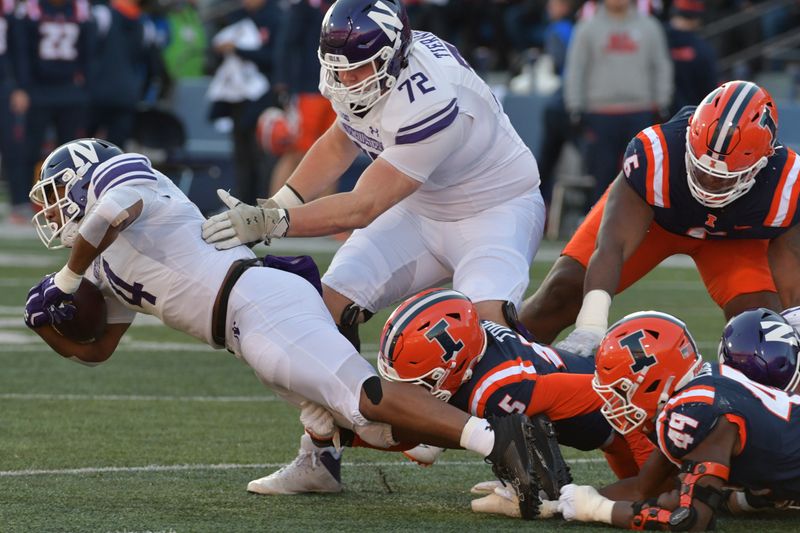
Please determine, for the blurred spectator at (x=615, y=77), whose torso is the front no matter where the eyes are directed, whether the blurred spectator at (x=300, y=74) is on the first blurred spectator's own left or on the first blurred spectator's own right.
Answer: on the first blurred spectator's own right

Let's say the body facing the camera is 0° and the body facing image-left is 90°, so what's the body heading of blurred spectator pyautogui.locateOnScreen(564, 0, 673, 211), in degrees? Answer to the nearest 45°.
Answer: approximately 0°

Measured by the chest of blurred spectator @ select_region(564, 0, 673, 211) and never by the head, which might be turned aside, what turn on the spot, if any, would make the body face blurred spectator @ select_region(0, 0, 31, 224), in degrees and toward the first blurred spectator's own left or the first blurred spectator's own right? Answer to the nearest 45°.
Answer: approximately 90° to the first blurred spectator's own right

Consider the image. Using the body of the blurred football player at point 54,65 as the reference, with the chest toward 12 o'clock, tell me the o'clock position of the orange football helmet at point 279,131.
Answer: The orange football helmet is roughly at 10 o'clock from the blurred football player.

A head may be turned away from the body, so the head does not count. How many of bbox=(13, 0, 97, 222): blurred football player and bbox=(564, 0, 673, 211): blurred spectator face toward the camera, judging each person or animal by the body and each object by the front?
2

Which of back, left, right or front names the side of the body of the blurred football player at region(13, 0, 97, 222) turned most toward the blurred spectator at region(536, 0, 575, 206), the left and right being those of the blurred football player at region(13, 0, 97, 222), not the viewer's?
left

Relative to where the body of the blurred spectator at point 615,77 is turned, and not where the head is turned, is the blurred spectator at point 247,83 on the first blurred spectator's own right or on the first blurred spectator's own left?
on the first blurred spectator's own right

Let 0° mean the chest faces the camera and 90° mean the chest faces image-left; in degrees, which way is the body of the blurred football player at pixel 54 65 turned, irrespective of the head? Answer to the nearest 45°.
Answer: approximately 0°

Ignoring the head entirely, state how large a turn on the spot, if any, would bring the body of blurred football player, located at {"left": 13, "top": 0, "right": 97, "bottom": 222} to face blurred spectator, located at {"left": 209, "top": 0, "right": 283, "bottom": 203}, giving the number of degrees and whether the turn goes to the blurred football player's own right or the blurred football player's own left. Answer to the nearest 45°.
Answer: approximately 90° to the blurred football player's own left
